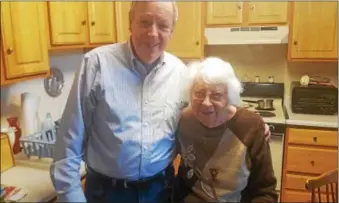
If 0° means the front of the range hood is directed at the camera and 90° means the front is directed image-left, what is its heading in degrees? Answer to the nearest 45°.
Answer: approximately 0°

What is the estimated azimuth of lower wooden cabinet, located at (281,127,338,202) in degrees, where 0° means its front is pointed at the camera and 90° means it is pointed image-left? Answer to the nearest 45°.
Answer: approximately 0°

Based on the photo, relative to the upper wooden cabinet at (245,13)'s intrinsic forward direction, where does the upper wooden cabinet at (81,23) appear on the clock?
the upper wooden cabinet at (81,23) is roughly at 2 o'clock from the upper wooden cabinet at (245,13).
